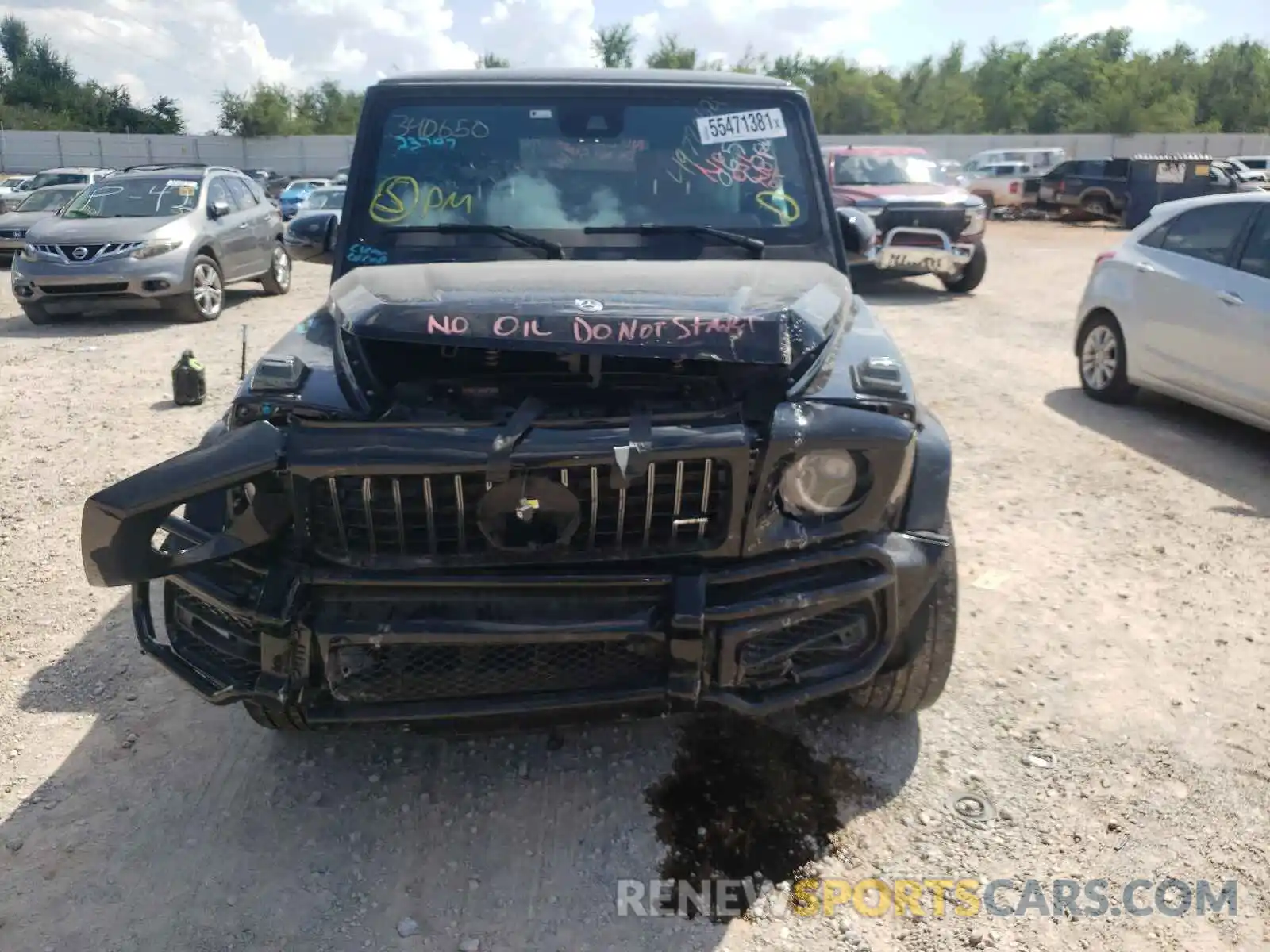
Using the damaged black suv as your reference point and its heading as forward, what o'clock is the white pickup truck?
The white pickup truck is roughly at 7 o'clock from the damaged black suv.

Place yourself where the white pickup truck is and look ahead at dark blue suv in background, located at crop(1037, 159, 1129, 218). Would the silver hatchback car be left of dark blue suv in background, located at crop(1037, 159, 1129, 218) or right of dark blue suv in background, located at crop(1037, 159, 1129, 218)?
right

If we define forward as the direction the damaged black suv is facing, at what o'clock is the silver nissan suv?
The silver nissan suv is roughly at 5 o'clock from the damaged black suv.

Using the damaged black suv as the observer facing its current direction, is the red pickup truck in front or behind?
behind

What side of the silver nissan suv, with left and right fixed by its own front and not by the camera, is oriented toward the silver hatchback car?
left

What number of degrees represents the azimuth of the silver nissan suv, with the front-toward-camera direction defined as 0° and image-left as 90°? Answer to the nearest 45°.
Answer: approximately 45°
